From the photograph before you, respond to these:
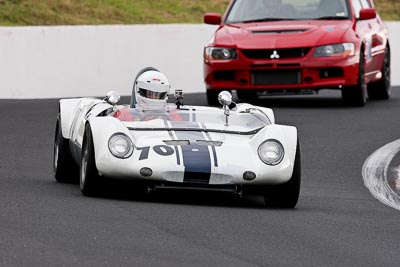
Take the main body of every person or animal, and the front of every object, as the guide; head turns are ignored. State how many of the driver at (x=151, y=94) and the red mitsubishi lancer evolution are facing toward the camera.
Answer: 2

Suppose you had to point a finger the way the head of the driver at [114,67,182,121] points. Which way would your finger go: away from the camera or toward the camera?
toward the camera

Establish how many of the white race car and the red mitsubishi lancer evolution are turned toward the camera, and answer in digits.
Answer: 2

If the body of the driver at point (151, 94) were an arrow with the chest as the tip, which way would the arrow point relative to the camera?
toward the camera

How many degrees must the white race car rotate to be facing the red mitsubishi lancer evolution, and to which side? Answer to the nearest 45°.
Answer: approximately 180°

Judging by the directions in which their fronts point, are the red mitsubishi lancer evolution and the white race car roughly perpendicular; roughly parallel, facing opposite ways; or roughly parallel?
roughly parallel

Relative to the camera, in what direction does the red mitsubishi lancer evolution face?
facing the viewer

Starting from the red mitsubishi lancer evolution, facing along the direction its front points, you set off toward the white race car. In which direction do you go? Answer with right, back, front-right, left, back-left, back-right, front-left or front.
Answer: front

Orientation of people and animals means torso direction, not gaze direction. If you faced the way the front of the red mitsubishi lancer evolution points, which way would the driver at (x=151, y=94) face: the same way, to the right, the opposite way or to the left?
the same way
